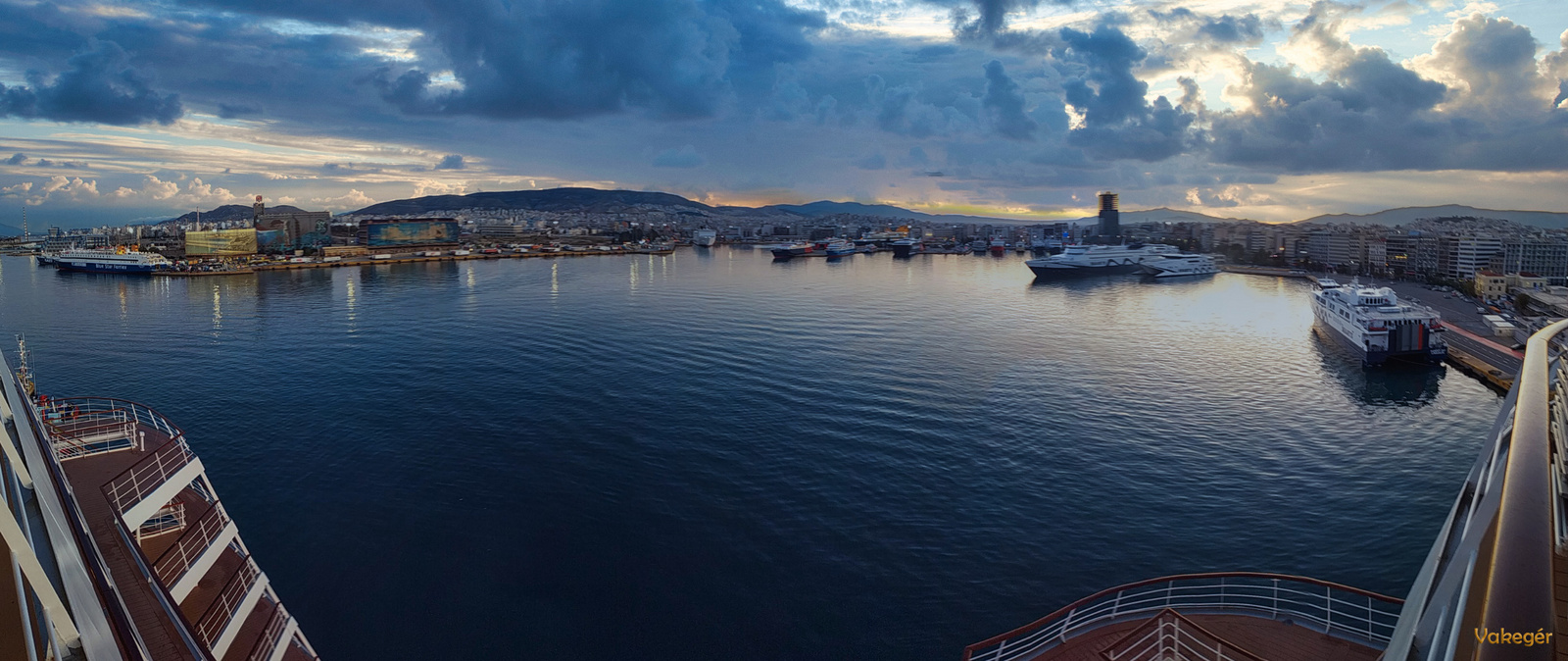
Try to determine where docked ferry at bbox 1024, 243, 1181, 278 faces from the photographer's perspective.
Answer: facing the viewer and to the left of the viewer

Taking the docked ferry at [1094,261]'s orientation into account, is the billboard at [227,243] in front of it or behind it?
in front

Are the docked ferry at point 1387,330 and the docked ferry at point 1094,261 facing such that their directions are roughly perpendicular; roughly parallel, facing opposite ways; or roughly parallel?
roughly perpendicular

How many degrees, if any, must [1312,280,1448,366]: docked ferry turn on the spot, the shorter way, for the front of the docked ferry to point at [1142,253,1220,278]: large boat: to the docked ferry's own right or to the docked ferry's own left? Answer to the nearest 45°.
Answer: approximately 45° to the docked ferry's own right

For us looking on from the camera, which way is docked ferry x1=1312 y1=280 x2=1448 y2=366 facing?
facing away from the viewer and to the left of the viewer

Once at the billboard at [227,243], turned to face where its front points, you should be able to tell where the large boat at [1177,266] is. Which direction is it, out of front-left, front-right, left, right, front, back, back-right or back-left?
front-left

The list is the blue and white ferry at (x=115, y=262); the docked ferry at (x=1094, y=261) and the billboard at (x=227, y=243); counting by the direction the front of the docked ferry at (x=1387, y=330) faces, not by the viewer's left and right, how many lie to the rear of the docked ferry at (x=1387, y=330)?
0

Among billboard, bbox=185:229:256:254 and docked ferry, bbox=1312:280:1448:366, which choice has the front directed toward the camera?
the billboard

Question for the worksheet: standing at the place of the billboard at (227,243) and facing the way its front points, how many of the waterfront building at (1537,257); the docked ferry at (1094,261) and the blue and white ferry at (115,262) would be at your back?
0

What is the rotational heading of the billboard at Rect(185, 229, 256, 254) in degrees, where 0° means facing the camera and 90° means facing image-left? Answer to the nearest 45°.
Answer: approximately 0°

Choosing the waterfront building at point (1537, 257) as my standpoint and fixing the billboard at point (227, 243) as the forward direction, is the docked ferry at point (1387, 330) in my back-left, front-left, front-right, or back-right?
front-left

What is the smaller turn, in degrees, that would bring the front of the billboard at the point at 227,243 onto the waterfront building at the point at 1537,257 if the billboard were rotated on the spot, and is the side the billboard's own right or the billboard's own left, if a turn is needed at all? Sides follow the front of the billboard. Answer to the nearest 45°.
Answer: approximately 45° to the billboard's own left

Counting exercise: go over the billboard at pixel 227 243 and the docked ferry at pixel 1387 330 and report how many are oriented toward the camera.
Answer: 1

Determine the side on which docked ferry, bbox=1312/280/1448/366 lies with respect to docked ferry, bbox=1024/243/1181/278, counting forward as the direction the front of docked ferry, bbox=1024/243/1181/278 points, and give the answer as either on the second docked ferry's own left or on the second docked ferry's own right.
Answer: on the second docked ferry's own left
